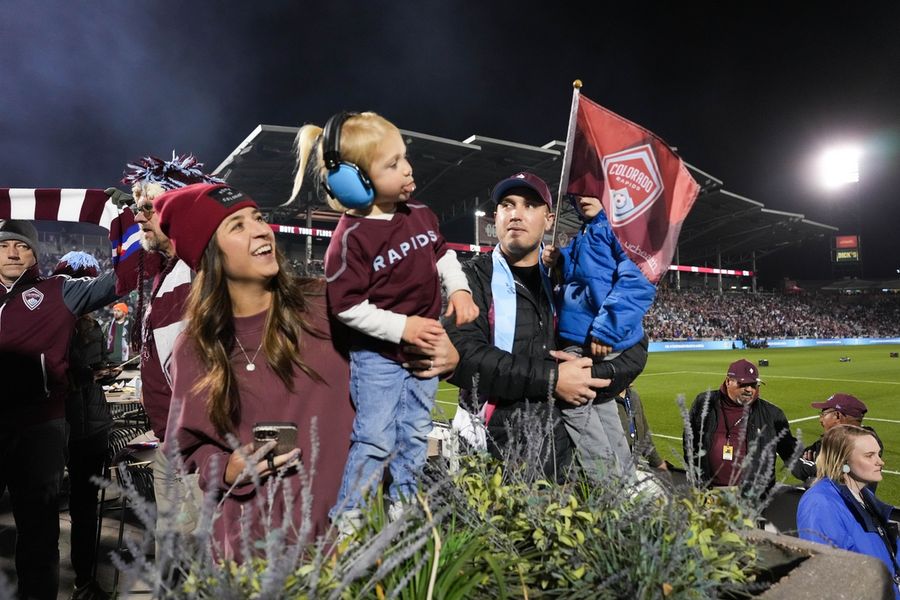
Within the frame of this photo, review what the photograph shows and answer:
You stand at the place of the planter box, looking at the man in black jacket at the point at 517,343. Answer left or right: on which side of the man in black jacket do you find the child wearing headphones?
left

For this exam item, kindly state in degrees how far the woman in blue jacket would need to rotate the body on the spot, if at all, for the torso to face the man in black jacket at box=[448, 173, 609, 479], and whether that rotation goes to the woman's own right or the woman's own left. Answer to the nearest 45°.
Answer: approximately 135° to the woman's own right

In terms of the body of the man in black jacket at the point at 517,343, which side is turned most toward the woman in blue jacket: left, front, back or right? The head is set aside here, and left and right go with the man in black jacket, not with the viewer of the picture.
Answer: left

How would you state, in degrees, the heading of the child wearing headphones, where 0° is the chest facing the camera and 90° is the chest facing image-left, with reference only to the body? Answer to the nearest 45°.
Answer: approximately 315°

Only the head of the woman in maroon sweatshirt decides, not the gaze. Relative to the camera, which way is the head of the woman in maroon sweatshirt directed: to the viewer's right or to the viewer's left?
to the viewer's right

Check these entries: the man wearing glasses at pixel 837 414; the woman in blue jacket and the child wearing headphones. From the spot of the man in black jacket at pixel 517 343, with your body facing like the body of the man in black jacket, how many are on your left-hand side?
2

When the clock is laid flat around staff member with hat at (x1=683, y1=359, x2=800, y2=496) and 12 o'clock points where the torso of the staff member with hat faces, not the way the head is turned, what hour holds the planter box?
The planter box is roughly at 12 o'clock from the staff member with hat.

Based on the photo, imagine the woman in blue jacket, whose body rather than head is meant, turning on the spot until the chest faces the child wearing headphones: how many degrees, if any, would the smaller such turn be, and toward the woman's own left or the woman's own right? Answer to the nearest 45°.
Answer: approximately 135° to the woman's own right

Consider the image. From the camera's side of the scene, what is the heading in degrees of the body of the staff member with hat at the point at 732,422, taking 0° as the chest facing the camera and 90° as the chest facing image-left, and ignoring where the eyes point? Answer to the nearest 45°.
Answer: approximately 0°
